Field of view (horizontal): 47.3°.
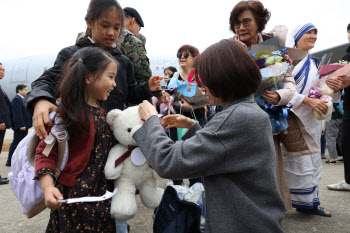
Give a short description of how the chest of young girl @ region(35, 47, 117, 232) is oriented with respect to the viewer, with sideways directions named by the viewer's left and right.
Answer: facing to the right of the viewer

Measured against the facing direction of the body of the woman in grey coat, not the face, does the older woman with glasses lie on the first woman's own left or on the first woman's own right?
on the first woman's own right

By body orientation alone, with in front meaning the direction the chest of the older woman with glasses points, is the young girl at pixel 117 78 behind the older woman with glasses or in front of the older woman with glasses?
in front

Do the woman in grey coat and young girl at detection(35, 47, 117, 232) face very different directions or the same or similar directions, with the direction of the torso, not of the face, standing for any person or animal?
very different directions

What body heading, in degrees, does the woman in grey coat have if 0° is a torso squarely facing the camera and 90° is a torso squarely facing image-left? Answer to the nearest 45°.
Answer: approximately 90°

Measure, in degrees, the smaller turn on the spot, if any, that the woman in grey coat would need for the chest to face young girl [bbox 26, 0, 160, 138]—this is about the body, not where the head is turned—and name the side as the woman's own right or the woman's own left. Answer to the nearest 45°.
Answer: approximately 45° to the woman's own right
